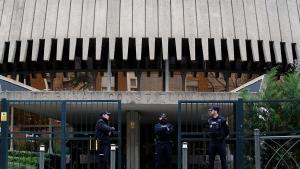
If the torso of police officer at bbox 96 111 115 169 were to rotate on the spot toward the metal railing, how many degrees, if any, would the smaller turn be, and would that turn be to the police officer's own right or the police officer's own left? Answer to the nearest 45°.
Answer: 0° — they already face it

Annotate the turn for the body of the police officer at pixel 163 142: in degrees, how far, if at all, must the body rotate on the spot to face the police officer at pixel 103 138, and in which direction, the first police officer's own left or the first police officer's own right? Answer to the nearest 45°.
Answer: approximately 45° to the first police officer's own right

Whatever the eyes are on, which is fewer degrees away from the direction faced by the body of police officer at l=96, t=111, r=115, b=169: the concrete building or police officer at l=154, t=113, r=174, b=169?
the police officer

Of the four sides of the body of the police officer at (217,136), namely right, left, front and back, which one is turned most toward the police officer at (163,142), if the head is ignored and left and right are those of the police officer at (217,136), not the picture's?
right

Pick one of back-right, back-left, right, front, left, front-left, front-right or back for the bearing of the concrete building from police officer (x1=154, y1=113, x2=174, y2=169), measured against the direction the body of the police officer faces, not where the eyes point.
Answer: back
